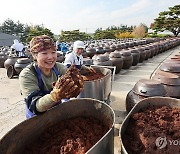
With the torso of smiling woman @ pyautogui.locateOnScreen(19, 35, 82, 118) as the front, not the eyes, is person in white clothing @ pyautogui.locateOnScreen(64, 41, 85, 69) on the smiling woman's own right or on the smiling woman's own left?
on the smiling woman's own left

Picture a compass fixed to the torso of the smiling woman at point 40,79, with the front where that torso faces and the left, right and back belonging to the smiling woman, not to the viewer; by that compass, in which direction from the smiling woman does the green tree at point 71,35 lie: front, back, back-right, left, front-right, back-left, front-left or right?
back-left

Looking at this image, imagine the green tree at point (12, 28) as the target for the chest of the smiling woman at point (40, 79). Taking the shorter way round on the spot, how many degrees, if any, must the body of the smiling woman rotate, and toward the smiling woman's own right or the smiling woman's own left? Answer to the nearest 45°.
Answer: approximately 135° to the smiling woman's own left

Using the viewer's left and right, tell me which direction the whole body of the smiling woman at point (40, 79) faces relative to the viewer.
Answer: facing the viewer and to the right of the viewer

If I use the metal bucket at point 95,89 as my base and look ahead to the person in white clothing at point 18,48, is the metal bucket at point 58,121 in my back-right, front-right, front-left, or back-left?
back-left

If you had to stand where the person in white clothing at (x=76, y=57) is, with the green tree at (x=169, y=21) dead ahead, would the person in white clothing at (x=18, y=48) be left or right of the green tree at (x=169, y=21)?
left

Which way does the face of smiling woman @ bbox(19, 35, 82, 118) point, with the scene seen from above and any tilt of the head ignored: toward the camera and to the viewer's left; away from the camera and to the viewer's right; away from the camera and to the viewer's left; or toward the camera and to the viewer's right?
toward the camera and to the viewer's right

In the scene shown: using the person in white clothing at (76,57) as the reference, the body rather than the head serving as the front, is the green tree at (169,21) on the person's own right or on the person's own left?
on the person's own left

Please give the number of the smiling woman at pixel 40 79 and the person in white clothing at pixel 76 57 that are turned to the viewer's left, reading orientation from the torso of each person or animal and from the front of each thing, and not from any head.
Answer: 0

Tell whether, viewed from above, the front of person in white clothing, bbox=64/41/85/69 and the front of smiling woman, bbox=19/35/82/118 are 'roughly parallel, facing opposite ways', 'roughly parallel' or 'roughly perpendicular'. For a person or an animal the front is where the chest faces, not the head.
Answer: roughly parallel

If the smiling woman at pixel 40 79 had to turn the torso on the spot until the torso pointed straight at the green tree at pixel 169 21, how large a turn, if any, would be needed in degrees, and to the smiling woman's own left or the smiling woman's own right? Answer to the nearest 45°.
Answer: approximately 90° to the smiling woman's own left

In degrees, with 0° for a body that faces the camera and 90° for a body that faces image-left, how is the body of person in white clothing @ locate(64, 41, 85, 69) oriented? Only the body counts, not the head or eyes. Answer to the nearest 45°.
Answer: approximately 315°

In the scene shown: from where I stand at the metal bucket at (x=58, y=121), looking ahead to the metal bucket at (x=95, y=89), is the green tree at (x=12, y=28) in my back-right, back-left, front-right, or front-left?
front-left
